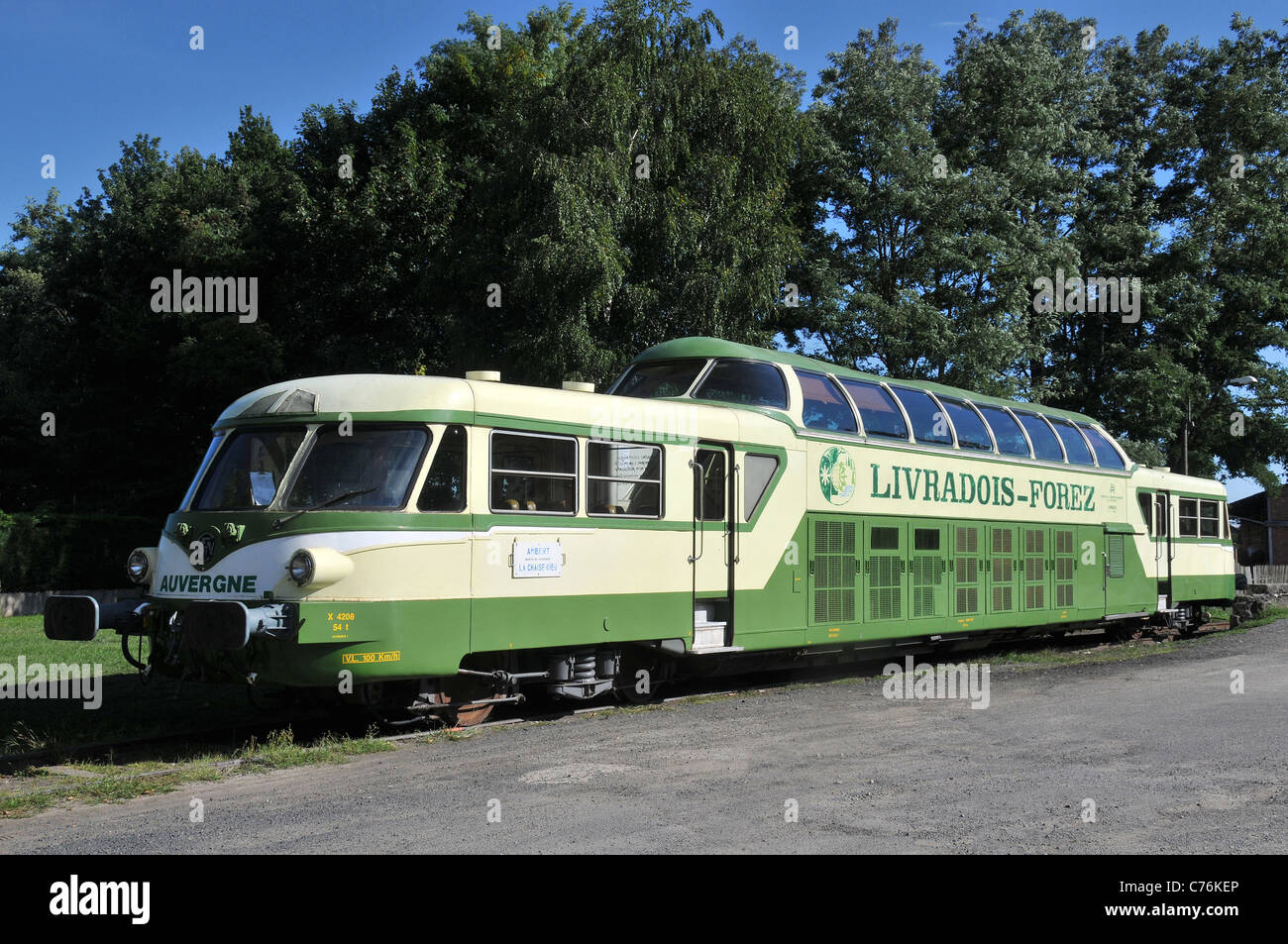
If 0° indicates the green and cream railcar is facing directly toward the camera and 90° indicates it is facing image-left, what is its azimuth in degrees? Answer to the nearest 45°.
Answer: approximately 45°
